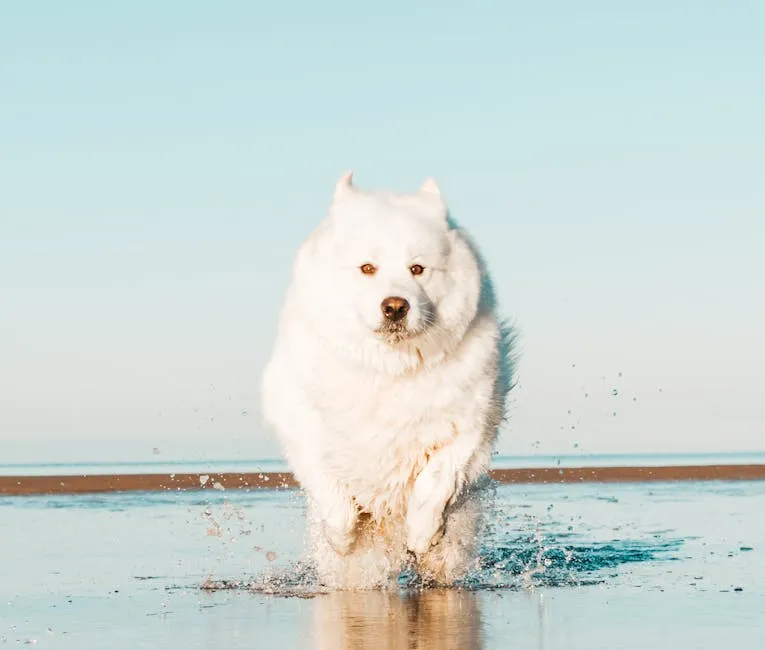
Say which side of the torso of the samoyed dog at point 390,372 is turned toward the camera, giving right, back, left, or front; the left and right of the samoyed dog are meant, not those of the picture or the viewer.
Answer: front
